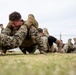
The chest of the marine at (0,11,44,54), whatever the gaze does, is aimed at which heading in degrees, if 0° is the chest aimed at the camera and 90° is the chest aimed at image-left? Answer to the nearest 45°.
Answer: approximately 45°
